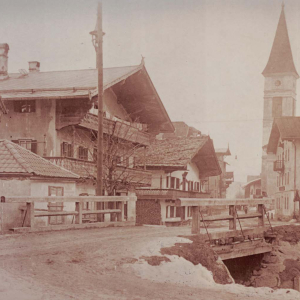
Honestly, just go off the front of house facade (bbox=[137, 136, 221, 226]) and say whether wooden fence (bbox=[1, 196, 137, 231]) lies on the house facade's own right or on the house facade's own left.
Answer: on the house facade's own right

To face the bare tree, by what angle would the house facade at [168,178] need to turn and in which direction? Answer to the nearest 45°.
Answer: approximately 45° to its right

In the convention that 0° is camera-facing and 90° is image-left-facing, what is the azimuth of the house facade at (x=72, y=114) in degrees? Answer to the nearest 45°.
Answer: approximately 315°

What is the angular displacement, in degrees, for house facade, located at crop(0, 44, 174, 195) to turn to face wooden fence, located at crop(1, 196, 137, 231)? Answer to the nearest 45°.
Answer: approximately 45° to its right
